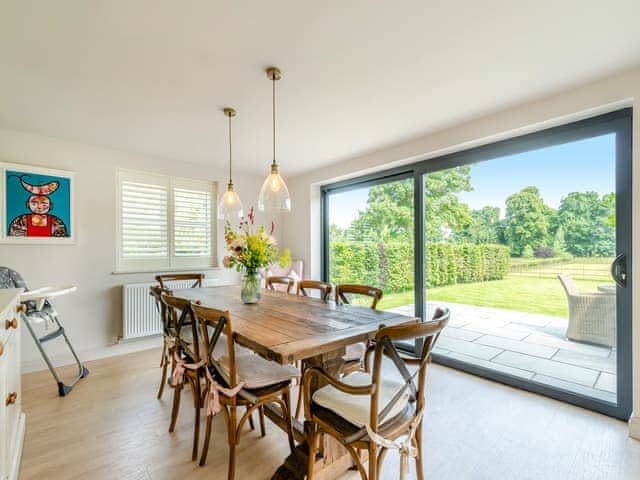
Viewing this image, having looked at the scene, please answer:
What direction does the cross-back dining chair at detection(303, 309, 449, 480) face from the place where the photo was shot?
facing away from the viewer and to the left of the viewer

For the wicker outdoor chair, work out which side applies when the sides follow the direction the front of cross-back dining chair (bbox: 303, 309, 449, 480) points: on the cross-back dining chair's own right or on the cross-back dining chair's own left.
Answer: on the cross-back dining chair's own right

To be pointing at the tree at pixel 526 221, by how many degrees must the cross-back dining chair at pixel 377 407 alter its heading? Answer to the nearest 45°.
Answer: approximately 90° to its right

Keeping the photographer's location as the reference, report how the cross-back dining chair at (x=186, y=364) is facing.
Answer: facing away from the viewer and to the right of the viewer

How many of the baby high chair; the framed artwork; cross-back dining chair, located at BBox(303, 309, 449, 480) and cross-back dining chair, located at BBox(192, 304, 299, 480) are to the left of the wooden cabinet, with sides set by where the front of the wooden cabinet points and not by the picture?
2

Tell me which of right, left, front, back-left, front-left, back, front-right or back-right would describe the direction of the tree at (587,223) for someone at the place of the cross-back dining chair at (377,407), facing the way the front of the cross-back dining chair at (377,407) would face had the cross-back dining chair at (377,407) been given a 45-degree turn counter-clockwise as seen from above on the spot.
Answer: back-right

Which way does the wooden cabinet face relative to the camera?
to the viewer's right

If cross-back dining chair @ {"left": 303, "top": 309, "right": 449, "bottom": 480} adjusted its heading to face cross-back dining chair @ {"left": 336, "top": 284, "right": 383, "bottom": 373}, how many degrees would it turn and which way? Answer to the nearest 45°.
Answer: approximately 45° to its right

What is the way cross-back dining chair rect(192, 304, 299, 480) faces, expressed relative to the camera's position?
facing away from the viewer and to the right of the viewer

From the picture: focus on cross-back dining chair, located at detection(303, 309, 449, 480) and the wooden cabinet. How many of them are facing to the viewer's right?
1

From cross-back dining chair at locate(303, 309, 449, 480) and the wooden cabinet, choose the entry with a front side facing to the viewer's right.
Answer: the wooden cabinet
